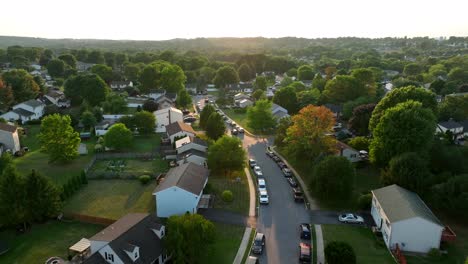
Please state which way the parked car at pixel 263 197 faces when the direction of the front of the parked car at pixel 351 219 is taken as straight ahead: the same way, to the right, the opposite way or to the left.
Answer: to the right

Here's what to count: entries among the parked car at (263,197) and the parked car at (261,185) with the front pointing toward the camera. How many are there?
2

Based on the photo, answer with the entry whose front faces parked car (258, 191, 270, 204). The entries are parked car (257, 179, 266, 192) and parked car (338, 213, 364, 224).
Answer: parked car (257, 179, 266, 192)

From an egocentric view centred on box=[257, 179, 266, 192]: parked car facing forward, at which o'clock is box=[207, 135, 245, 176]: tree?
The tree is roughly at 4 o'clock from the parked car.

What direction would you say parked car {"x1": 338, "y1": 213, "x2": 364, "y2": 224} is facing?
to the viewer's right

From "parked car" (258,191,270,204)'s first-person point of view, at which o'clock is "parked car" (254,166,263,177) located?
"parked car" (254,166,263,177) is roughly at 6 o'clock from "parked car" (258,191,270,204).

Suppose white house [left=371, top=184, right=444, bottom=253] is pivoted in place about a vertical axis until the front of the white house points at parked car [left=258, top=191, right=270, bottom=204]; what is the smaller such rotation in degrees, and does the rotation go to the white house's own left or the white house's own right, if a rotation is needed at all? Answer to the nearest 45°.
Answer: approximately 45° to the white house's own right

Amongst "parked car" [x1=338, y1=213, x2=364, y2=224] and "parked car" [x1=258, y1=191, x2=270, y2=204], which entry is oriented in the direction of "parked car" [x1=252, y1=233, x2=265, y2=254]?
"parked car" [x1=258, y1=191, x2=270, y2=204]

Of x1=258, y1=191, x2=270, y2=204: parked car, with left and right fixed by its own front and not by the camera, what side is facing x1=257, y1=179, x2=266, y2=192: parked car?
back

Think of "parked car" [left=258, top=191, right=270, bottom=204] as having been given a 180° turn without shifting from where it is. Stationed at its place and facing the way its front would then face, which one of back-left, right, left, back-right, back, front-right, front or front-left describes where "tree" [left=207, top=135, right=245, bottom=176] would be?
front-left

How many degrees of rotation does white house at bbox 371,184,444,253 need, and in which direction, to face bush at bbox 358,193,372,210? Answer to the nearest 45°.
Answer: approximately 90° to its right

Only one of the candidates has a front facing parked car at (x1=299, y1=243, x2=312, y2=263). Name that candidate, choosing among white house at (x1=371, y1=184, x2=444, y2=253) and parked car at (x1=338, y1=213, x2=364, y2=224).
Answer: the white house

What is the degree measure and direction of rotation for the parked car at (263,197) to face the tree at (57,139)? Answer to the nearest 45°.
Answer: approximately 90° to its right

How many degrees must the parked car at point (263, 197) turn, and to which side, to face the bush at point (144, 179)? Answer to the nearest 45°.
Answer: approximately 90° to its right

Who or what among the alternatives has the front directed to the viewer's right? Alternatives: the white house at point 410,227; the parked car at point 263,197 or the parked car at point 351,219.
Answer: the parked car at point 351,219

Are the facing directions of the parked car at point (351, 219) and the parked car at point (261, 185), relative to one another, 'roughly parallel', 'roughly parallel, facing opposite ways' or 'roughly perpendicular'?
roughly perpendicular
